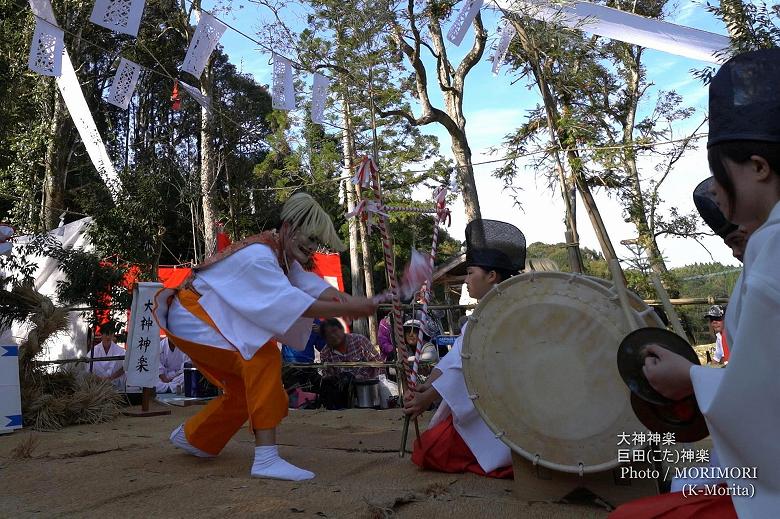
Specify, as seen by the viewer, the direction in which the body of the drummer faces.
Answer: to the viewer's left

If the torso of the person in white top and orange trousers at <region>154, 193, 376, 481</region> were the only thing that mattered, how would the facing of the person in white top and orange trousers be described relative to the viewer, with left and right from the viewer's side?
facing to the right of the viewer

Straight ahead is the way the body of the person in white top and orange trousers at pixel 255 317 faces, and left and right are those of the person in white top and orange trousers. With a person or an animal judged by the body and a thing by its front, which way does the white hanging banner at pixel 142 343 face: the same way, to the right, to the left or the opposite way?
to the right

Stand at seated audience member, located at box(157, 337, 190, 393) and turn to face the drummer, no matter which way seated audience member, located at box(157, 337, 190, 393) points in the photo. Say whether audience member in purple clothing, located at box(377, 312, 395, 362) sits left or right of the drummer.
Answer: left

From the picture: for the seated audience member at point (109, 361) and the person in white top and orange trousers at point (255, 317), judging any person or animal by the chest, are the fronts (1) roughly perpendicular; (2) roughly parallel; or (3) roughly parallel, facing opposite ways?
roughly perpendicular

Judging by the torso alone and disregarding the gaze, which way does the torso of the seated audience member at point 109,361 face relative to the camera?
toward the camera

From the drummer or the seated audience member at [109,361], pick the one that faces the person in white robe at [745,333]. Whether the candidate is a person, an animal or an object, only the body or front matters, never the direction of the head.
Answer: the seated audience member

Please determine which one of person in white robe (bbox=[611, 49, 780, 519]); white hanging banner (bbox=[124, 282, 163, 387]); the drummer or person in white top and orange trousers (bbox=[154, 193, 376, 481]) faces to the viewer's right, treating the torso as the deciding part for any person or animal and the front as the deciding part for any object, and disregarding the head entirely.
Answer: person in white top and orange trousers (bbox=[154, 193, 376, 481])

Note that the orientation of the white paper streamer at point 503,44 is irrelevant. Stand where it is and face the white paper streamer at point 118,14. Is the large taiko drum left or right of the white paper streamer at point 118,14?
left

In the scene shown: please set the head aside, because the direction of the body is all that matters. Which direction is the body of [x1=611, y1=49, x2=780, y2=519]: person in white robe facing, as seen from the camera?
to the viewer's left

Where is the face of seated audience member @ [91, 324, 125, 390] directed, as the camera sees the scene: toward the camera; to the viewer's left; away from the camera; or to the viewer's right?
toward the camera

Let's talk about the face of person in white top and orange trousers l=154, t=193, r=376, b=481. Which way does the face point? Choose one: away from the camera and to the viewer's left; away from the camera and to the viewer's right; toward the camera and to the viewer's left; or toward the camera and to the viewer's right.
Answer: toward the camera and to the viewer's right

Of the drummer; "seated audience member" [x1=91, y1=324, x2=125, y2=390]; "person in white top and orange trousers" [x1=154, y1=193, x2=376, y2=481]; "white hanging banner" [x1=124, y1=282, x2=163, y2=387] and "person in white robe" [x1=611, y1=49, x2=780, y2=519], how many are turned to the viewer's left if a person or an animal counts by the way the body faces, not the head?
2

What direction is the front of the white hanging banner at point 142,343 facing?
toward the camera

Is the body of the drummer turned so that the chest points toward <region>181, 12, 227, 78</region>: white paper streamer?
no

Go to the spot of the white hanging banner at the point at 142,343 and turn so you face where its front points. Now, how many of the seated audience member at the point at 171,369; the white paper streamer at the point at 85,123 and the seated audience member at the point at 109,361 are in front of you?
0

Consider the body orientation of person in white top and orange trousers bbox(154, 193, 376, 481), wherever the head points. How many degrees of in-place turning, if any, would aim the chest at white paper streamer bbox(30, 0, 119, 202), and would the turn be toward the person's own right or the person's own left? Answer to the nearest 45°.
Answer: approximately 90° to the person's own left

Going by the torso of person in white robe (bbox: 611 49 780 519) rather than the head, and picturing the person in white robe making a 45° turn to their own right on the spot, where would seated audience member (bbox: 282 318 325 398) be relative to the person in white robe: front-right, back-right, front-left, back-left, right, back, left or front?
front

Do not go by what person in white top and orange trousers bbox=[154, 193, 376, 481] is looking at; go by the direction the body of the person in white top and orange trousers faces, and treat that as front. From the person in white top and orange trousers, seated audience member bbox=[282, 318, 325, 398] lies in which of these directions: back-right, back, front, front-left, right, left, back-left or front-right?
left
